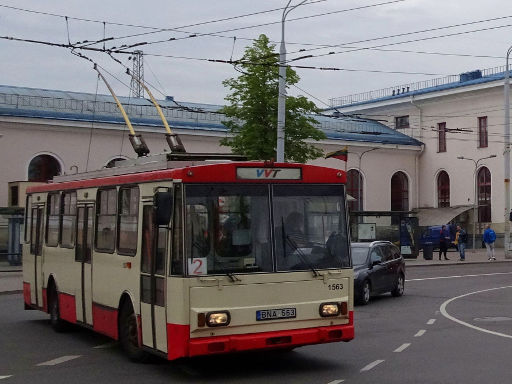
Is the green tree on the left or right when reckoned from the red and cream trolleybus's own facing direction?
on its left

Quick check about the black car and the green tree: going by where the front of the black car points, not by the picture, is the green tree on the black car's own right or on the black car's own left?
on the black car's own right

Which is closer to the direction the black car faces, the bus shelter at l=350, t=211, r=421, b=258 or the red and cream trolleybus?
the red and cream trolleybus

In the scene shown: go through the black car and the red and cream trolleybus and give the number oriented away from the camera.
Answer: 0

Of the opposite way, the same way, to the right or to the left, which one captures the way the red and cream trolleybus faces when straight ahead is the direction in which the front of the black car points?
to the left

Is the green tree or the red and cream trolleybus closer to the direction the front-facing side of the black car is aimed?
the red and cream trolleybus

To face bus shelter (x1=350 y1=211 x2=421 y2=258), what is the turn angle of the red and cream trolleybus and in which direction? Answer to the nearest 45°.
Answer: approximately 135° to its left

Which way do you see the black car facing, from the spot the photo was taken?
facing the viewer and to the left of the viewer

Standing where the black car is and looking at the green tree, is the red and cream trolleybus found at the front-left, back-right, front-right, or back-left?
back-left

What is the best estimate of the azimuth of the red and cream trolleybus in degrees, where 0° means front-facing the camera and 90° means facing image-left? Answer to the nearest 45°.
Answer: approximately 315°

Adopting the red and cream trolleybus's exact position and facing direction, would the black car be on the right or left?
on its left
